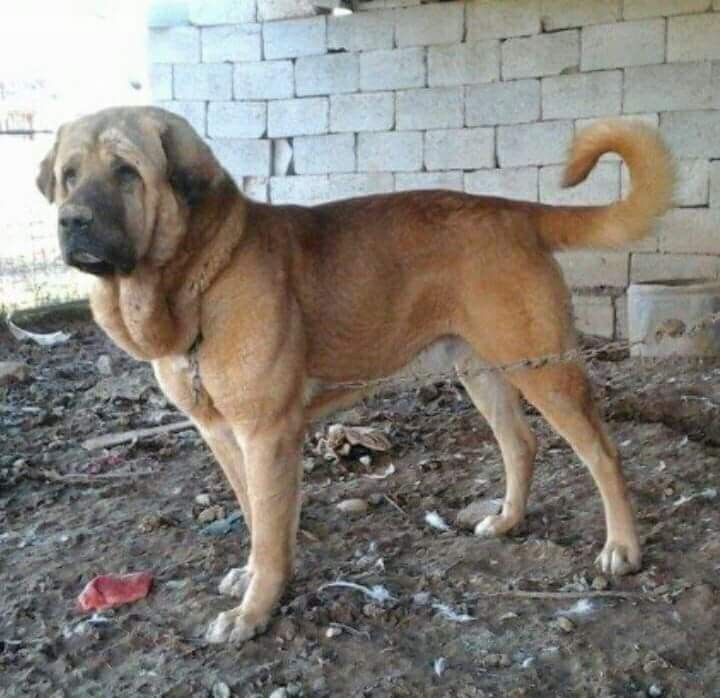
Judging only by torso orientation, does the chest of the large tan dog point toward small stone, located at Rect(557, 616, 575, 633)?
no

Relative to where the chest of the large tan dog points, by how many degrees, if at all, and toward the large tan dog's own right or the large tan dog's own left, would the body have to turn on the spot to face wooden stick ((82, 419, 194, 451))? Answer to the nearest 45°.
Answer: approximately 90° to the large tan dog's own right

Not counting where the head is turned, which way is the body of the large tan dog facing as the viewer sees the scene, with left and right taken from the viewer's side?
facing the viewer and to the left of the viewer

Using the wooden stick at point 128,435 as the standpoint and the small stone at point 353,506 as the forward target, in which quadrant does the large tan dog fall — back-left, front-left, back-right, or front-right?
front-right
